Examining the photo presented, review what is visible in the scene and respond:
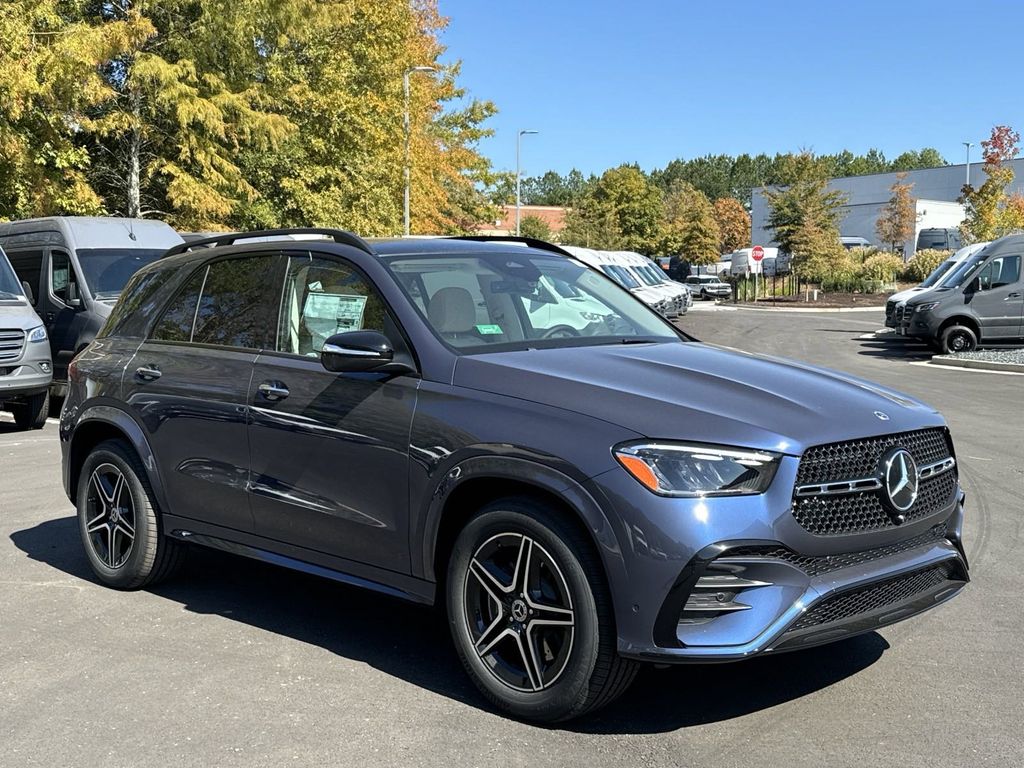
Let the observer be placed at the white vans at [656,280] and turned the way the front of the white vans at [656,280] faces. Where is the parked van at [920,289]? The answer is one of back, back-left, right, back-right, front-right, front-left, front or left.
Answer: front

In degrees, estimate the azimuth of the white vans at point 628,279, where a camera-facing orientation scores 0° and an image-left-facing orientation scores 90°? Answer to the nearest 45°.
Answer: approximately 315°

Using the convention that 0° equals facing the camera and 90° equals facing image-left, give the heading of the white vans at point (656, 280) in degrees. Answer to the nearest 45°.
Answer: approximately 315°

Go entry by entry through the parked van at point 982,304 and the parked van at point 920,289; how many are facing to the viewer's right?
0

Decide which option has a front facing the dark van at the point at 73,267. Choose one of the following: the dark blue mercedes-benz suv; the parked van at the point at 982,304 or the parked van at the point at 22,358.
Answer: the parked van at the point at 982,304

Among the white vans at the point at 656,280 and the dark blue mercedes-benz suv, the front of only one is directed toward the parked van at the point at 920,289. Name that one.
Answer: the white vans at the point at 656,280

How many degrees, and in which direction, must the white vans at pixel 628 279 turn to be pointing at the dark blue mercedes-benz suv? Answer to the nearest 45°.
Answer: approximately 45° to its right

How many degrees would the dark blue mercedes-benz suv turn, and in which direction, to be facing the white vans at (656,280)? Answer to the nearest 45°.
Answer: approximately 135° to its left

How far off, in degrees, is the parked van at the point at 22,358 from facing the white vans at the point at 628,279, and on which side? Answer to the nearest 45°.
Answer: approximately 90° to its left

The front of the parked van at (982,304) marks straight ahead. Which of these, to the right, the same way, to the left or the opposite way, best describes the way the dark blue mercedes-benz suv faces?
to the left

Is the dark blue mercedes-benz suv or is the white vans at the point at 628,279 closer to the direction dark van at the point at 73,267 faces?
the dark blue mercedes-benz suv
